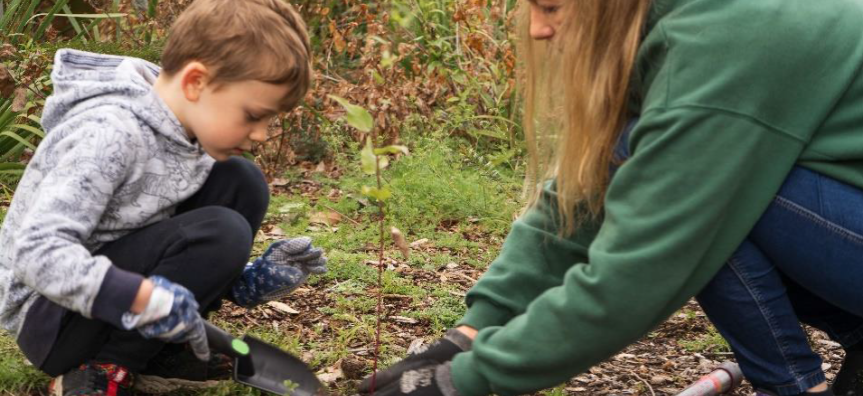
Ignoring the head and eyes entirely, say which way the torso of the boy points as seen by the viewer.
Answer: to the viewer's right

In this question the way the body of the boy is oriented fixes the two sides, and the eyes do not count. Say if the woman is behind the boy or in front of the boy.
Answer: in front

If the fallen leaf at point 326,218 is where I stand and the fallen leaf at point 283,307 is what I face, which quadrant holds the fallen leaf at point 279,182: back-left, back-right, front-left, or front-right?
back-right

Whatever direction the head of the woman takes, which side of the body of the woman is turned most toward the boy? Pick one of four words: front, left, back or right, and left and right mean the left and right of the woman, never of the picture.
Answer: front

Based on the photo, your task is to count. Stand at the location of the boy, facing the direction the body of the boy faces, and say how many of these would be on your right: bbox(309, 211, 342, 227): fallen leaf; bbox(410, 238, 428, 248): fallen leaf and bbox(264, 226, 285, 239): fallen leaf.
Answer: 0

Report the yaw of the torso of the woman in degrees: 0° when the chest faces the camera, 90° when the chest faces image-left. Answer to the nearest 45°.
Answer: approximately 90°

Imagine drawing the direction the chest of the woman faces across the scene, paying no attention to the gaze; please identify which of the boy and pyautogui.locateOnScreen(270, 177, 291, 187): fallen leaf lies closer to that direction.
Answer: the boy

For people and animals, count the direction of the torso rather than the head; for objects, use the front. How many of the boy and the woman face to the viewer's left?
1

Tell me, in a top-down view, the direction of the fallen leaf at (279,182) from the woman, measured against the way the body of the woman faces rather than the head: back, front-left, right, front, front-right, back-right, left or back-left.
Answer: front-right

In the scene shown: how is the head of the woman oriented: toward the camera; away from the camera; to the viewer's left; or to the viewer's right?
to the viewer's left

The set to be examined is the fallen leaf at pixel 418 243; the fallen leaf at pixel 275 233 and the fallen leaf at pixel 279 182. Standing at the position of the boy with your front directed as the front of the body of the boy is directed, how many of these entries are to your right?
0

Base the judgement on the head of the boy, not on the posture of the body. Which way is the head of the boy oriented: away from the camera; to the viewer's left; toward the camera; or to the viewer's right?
to the viewer's right
